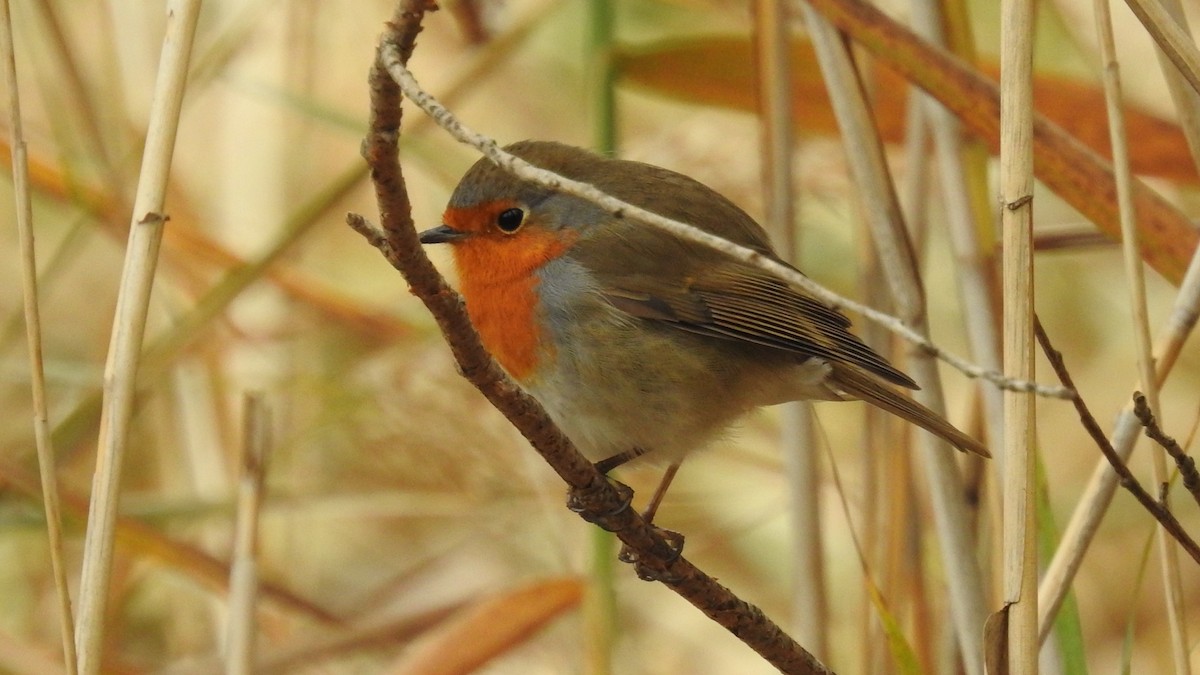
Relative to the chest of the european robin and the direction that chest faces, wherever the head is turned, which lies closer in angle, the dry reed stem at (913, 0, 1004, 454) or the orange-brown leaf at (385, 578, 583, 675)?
the orange-brown leaf

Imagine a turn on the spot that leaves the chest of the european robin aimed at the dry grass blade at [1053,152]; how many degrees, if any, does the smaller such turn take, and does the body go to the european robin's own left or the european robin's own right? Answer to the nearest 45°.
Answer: approximately 135° to the european robin's own left

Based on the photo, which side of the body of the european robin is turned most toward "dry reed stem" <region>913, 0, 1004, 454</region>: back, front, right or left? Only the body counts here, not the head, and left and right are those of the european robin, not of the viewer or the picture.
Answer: back

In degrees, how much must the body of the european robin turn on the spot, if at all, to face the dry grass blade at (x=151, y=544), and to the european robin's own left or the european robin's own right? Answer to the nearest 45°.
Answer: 0° — it already faces it

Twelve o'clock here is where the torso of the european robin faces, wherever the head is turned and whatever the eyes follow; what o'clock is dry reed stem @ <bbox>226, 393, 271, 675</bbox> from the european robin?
The dry reed stem is roughly at 2 o'clock from the european robin.

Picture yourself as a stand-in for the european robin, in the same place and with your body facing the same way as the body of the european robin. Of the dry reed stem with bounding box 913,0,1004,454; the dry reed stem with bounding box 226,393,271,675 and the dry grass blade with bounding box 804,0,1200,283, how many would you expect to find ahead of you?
1

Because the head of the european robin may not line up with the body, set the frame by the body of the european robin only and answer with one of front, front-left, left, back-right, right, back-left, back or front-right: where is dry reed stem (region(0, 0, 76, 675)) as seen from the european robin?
front-left

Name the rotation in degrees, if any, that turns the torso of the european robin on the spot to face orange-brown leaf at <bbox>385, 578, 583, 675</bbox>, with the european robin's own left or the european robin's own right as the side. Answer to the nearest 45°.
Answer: approximately 45° to the european robin's own right

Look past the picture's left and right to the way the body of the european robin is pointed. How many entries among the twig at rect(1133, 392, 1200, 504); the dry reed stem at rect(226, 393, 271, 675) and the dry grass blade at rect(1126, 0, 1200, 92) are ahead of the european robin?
1

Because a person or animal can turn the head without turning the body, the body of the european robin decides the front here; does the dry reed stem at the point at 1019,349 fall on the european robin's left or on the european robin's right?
on the european robin's left

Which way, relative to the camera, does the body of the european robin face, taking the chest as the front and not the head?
to the viewer's left

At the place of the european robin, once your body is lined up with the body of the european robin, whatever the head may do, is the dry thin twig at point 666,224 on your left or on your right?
on your left

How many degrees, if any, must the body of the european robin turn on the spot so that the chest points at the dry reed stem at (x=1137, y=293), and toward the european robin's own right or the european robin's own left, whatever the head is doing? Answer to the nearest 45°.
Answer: approximately 135° to the european robin's own left

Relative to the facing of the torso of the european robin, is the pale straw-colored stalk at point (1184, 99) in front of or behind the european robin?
behind
